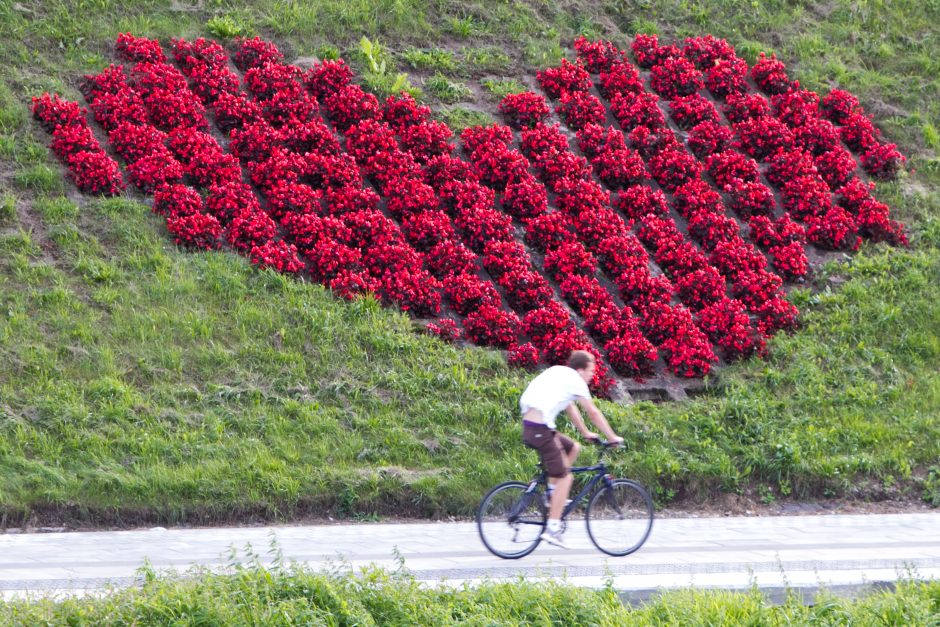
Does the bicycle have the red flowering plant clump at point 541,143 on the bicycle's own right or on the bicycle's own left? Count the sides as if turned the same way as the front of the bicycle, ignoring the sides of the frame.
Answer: on the bicycle's own left

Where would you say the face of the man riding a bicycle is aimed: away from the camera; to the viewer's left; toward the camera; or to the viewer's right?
to the viewer's right

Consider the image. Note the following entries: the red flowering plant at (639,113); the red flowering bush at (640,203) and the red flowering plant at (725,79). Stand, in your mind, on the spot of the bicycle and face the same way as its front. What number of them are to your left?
3

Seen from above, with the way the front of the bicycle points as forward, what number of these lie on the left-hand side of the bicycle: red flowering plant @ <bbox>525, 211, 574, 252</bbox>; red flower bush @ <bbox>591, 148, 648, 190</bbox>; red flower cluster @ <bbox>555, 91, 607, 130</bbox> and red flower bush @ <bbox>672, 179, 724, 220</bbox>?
4

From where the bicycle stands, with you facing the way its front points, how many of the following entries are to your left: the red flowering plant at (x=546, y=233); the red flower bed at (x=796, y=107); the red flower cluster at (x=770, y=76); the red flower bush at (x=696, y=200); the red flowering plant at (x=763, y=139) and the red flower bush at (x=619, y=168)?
6

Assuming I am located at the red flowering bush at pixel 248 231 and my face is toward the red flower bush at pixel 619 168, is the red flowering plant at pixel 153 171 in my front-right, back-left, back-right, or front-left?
back-left

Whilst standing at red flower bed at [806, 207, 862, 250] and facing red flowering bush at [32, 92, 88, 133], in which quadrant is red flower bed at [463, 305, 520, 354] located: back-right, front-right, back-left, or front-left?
front-left

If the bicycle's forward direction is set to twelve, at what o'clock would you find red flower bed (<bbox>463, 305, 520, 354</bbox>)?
The red flower bed is roughly at 8 o'clock from the bicycle.

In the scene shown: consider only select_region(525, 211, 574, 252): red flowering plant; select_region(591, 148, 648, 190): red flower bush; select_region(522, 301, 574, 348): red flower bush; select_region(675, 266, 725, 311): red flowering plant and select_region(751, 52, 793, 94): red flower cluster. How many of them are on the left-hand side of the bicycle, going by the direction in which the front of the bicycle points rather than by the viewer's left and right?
5

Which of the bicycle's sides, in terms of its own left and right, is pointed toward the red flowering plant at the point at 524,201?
left

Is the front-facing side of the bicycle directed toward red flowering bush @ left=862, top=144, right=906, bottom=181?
no

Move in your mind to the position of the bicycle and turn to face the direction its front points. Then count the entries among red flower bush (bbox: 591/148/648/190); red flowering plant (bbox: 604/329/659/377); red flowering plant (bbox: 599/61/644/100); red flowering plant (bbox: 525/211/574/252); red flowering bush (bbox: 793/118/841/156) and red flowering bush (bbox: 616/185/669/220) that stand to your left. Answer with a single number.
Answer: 6

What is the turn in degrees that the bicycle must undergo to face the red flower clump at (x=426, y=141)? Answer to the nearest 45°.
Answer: approximately 135° to its left

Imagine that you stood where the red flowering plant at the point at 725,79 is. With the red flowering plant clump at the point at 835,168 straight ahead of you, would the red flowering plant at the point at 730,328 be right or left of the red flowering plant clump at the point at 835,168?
right

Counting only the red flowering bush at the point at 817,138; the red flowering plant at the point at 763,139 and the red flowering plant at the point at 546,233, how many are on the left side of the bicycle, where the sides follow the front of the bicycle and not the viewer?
3

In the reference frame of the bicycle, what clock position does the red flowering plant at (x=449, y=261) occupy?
The red flowering plant is roughly at 8 o'clock from the bicycle.

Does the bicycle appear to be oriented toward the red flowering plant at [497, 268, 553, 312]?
no

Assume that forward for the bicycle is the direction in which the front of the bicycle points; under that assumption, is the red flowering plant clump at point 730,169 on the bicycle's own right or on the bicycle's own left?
on the bicycle's own left

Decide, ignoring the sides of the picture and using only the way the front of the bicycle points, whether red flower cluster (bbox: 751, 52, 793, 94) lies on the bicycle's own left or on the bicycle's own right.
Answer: on the bicycle's own left

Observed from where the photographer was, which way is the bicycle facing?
facing to the right of the viewer

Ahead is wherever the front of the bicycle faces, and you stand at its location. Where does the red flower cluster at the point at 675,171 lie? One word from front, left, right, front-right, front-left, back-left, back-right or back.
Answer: left

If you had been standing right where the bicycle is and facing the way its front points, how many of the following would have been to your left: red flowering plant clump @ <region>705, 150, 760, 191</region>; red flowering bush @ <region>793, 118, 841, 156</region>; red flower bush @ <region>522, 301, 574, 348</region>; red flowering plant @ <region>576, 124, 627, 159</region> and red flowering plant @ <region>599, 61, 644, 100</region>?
5

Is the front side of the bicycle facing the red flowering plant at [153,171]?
no

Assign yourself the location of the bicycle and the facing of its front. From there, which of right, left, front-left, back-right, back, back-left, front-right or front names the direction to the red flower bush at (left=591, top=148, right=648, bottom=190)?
left

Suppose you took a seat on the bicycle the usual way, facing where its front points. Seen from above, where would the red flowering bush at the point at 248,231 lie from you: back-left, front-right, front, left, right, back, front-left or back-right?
back-left
